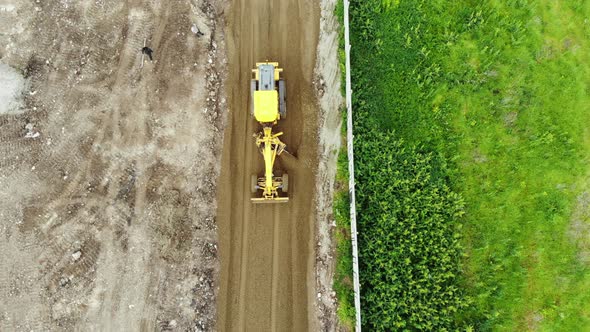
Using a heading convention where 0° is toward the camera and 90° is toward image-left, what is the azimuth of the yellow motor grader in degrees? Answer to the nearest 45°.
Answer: approximately 0°
